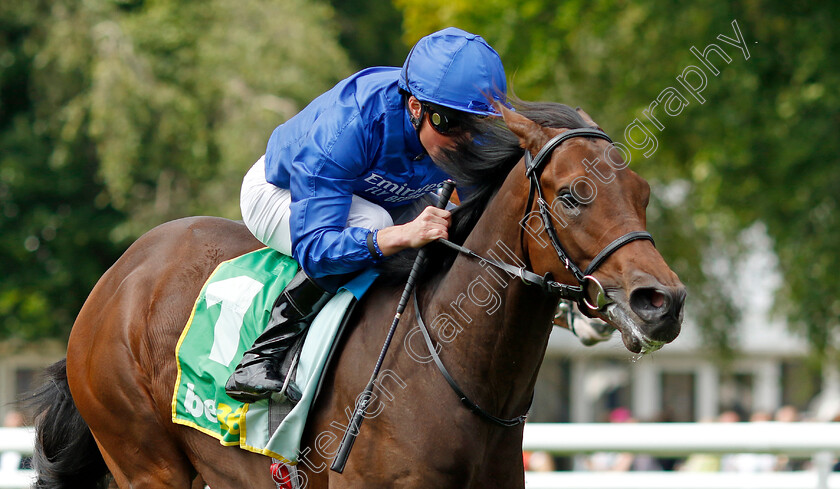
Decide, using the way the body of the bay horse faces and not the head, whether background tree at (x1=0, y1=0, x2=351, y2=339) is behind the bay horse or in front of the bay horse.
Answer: behind

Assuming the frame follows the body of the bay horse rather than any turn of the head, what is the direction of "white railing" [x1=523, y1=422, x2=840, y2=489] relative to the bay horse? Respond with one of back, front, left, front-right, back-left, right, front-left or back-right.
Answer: left

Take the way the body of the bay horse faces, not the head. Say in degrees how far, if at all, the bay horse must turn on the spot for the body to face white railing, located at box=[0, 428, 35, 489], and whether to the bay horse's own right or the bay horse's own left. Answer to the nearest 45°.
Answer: approximately 180°

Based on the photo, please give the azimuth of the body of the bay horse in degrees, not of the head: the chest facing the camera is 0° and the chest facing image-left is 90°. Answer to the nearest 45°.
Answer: approximately 315°
